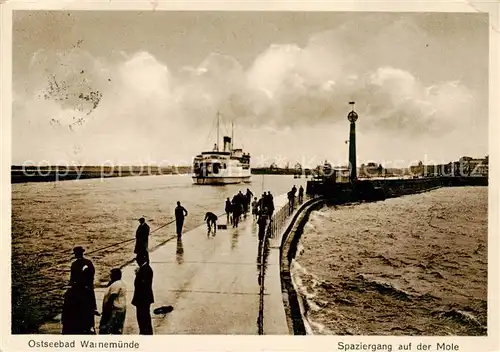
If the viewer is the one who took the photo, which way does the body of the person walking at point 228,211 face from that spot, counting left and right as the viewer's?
facing away from the viewer

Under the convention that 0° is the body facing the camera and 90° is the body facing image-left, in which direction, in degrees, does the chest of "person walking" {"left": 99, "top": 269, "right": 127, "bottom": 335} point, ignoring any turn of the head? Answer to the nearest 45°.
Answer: approximately 180°

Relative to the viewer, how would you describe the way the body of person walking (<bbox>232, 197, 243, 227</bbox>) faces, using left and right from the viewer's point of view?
facing away from the viewer

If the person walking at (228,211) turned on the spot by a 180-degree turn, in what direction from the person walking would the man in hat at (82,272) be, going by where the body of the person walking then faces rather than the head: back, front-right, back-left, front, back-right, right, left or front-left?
front-right

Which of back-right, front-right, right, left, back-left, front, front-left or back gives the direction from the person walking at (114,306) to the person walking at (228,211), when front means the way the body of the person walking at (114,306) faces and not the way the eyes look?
front-right
